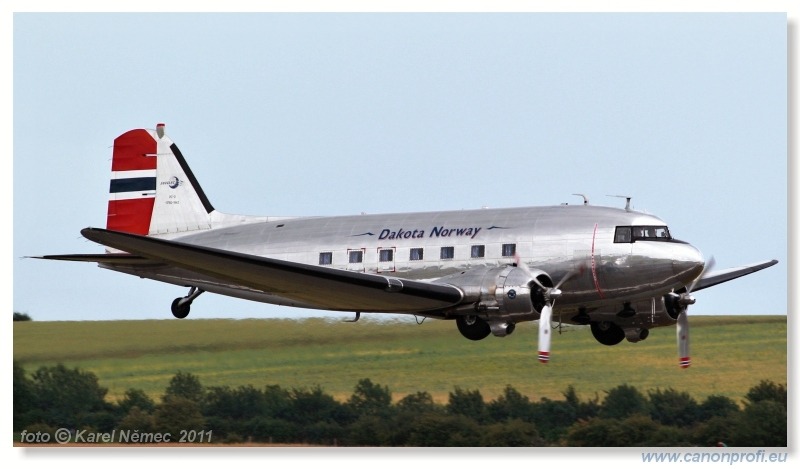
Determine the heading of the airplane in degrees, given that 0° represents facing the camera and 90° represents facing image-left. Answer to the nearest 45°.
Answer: approximately 315°
